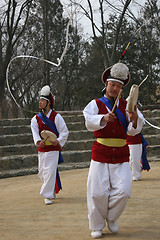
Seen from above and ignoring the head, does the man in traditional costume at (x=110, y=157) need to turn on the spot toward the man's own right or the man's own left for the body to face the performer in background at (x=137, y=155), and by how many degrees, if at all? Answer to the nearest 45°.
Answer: approximately 180°

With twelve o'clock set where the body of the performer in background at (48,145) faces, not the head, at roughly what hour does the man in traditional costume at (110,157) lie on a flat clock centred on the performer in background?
The man in traditional costume is roughly at 10 o'clock from the performer in background.

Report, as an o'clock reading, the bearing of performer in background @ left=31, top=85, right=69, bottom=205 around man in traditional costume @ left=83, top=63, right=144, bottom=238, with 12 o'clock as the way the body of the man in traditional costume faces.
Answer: The performer in background is roughly at 5 o'clock from the man in traditional costume.
